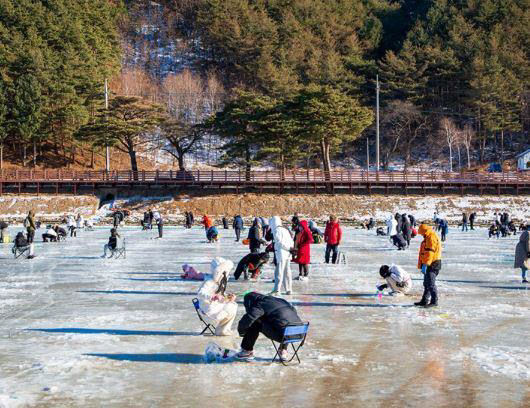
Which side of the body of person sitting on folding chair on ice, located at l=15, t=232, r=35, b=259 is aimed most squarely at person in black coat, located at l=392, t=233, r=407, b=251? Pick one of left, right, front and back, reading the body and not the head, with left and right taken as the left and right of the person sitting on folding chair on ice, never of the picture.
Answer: front

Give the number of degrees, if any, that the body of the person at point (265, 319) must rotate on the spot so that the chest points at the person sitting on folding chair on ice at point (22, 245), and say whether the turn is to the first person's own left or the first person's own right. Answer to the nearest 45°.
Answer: approximately 45° to the first person's own right

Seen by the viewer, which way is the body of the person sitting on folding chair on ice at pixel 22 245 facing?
to the viewer's right

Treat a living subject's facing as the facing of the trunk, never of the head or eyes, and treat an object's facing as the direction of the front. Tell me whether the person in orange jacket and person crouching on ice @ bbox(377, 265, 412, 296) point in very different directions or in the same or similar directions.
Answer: same or similar directions

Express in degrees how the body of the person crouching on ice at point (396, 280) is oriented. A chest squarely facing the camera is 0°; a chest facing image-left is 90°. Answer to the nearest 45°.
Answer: approximately 90°

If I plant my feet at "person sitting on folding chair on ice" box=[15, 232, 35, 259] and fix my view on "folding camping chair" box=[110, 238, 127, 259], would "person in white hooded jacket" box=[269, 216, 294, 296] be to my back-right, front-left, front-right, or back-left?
front-right

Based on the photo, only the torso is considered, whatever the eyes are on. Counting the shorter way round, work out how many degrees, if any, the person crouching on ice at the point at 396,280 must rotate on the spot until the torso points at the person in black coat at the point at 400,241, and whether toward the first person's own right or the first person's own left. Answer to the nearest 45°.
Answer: approximately 90° to the first person's own right

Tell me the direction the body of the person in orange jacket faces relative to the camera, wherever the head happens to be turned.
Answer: to the viewer's left

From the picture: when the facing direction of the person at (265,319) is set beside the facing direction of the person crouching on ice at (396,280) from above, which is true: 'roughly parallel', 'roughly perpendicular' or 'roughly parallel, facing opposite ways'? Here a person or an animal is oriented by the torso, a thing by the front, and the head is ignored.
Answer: roughly parallel

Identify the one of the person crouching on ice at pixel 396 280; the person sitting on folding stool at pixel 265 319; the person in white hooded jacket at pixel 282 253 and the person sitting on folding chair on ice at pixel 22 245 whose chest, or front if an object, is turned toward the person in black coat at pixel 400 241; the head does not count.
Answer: the person sitting on folding chair on ice at pixel 22 245

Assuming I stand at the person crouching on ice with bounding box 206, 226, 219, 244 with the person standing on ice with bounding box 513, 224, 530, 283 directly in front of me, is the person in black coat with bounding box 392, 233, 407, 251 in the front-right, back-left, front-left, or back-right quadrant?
front-left
